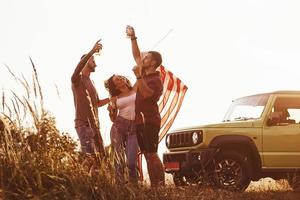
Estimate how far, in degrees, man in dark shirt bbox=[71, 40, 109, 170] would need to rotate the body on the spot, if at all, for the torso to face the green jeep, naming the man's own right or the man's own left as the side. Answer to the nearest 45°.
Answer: approximately 45° to the man's own left

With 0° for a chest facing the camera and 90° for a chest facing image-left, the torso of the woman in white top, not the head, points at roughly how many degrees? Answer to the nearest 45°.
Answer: approximately 315°

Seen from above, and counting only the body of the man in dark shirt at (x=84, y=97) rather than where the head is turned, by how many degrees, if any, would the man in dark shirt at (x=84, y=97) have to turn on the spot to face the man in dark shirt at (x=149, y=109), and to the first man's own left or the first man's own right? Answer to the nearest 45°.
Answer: approximately 45° to the first man's own right

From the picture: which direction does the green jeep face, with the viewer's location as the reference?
facing the viewer and to the left of the viewer

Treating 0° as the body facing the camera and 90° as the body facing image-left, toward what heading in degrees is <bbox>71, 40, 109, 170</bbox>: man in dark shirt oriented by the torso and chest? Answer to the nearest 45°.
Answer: approximately 270°

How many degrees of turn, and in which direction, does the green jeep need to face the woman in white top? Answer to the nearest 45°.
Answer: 0° — it already faces them

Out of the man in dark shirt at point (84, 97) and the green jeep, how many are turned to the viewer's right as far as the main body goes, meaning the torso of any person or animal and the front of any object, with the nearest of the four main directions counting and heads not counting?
1

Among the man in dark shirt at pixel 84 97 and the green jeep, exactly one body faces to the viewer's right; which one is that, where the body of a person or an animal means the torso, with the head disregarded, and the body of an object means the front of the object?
the man in dark shirt

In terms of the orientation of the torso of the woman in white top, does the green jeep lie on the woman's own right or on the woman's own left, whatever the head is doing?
on the woman's own left
